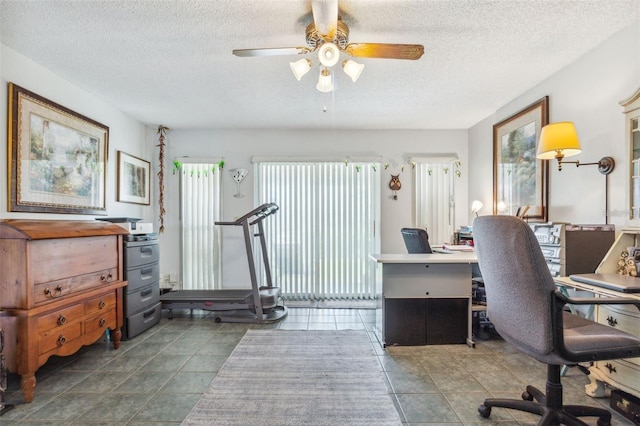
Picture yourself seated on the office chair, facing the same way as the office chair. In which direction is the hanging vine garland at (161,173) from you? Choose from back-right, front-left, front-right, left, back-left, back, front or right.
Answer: back-left

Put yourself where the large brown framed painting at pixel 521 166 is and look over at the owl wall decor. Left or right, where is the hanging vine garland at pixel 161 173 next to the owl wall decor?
left

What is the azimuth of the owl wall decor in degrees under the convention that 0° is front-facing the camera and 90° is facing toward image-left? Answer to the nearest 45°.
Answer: approximately 0°

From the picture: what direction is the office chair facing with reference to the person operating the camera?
facing away from the viewer and to the right of the viewer

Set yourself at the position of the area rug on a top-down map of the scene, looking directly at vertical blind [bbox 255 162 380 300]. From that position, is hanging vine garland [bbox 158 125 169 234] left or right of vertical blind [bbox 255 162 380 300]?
left

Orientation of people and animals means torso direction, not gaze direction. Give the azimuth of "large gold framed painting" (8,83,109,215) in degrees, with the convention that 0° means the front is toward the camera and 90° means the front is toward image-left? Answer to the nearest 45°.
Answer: approximately 315°

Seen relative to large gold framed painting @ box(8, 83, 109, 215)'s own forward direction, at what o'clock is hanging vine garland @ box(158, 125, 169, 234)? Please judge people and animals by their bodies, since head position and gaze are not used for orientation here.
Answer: The hanging vine garland is roughly at 9 o'clock from the large gold framed painting.
